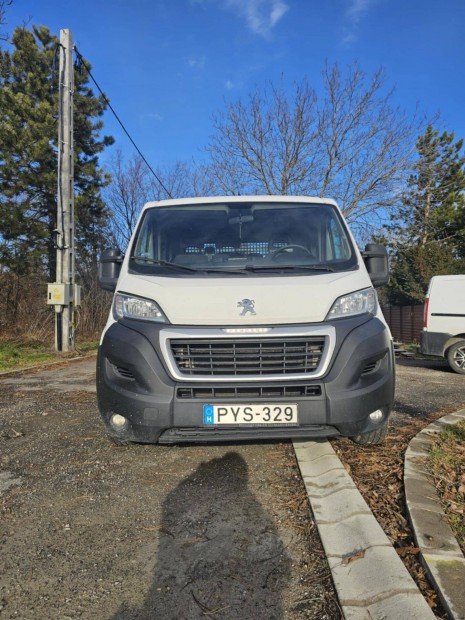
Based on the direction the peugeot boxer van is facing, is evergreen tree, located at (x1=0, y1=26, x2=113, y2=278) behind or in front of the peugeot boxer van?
behind

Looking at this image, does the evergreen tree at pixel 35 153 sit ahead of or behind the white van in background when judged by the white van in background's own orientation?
behind

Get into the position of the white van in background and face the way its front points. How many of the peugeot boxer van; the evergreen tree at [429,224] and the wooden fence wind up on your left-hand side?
2

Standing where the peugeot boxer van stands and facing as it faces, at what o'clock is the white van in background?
The white van in background is roughly at 7 o'clock from the peugeot boxer van.

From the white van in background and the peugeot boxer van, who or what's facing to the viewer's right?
the white van in background

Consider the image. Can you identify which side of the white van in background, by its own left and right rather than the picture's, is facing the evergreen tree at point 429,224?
left

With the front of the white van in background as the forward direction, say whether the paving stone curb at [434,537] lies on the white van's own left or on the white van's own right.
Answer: on the white van's own right

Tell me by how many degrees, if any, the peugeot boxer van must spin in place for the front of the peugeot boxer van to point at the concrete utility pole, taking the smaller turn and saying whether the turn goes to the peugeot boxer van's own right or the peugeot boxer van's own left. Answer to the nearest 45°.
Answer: approximately 135° to the peugeot boxer van's own right

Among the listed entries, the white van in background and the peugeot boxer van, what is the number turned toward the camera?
1

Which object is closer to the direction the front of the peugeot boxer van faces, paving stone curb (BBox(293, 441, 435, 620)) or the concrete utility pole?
the paving stone curb

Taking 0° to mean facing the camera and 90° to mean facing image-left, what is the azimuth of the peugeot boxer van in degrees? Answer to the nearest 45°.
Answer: approximately 0°

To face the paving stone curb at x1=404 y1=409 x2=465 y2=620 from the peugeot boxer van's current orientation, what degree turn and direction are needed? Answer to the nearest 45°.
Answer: approximately 45° to its left

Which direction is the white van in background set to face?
to the viewer's right

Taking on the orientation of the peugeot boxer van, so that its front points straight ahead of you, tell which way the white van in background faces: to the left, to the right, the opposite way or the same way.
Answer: to the left

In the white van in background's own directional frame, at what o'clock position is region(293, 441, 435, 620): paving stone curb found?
The paving stone curb is roughly at 3 o'clock from the white van in background.
